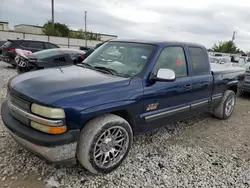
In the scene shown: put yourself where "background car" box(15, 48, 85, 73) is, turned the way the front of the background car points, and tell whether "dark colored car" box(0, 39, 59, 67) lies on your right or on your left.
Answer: on your right

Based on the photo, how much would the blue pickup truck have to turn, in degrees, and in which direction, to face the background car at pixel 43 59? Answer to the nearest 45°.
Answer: approximately 90° to its right

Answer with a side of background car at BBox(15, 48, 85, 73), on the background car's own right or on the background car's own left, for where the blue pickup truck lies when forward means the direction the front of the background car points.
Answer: on the background car's own left
